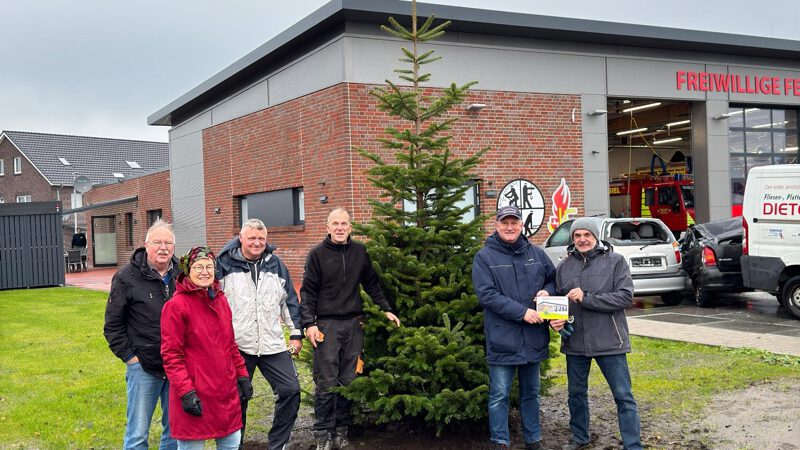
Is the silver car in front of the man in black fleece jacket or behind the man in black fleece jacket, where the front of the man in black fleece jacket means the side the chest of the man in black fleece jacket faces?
behind

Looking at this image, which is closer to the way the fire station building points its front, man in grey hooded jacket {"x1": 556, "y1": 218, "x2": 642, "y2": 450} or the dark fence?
the man in grey hooded jacket

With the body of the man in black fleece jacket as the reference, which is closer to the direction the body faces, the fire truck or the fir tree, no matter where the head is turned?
the fir tree

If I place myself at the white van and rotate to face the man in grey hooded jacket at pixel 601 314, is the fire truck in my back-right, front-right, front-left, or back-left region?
back-right
